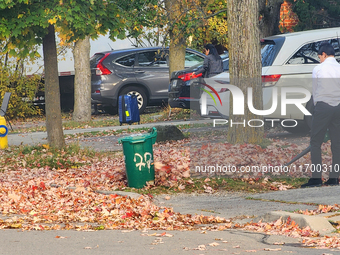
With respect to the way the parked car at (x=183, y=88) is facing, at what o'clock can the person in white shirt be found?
The person in white shirt is roughly at 4 o'clock from the parked car.

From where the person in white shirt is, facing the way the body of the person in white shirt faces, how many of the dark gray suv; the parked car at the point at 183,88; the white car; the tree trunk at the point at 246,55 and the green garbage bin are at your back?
0

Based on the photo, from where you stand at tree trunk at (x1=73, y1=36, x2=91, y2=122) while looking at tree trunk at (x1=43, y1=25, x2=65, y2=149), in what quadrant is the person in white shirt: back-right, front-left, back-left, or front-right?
front-left

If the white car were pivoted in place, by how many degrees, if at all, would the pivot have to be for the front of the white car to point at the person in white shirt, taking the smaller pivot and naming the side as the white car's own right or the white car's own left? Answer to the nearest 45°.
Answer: approximately 135° to the white car's own right

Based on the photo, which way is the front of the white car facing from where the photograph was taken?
facing away from the viewer and to the right of the viewer

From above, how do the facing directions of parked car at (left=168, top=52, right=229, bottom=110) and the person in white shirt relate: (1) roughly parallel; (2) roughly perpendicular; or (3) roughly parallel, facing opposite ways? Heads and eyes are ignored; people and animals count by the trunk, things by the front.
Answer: roughly perpendicular

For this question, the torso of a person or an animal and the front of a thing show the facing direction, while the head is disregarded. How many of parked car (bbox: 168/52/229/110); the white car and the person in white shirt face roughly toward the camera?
0

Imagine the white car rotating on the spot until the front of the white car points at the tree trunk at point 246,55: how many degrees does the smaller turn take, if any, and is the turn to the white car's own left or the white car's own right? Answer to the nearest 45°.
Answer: approximately 180°

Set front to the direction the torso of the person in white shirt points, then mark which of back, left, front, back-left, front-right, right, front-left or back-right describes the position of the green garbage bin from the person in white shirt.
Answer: front-left

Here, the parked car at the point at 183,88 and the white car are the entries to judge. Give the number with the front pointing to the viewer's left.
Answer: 0

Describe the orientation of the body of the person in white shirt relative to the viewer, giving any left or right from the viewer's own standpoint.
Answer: facing away from the viewer and to the left of the viewer

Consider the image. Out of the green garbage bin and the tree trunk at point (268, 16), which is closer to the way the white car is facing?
the tree trunk

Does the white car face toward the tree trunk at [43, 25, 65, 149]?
no

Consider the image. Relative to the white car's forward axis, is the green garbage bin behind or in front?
behind

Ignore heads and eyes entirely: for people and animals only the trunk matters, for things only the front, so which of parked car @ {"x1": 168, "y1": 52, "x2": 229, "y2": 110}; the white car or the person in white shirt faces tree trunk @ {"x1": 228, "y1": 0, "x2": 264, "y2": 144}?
the person in white shirt

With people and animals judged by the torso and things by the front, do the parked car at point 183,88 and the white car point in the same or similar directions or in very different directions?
same or similar directions

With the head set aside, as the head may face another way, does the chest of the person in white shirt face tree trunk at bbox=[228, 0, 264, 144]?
yes

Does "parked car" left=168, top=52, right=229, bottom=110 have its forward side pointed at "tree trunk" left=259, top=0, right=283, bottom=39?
no

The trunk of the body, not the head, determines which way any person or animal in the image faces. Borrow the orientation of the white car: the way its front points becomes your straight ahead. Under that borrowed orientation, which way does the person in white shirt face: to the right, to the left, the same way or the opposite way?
to the left

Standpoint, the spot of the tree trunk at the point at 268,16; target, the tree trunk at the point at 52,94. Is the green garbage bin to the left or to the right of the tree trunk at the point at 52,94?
left

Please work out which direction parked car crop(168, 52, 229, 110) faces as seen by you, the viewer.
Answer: facing away from the viewer and to the right of the viewer

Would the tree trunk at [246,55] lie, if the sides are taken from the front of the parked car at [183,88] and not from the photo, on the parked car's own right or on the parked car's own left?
on the parked car's own right

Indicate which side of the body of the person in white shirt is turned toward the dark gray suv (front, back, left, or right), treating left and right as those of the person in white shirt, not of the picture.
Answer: front
